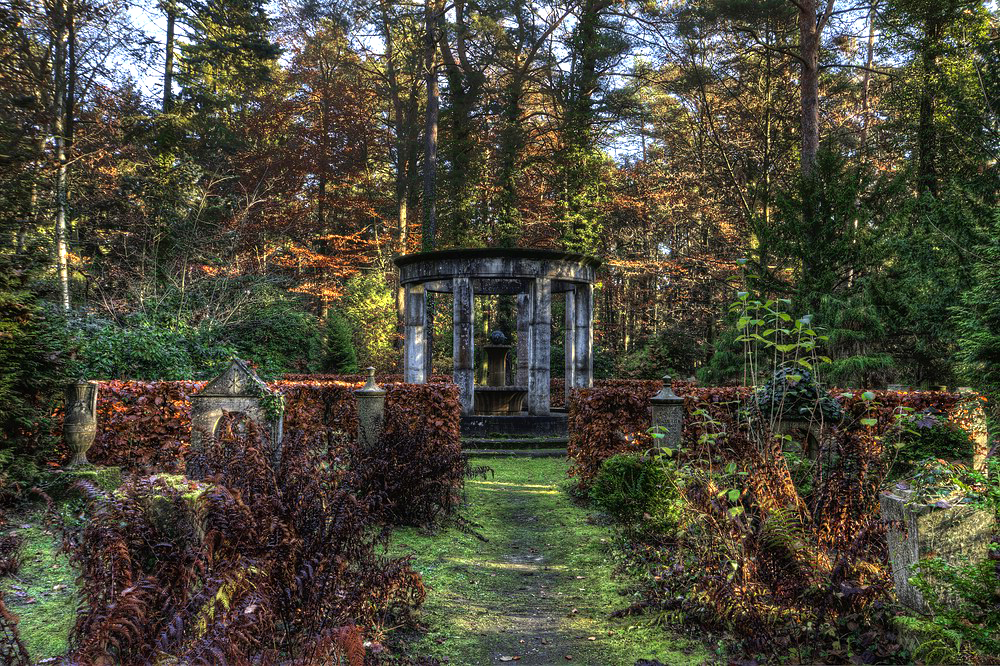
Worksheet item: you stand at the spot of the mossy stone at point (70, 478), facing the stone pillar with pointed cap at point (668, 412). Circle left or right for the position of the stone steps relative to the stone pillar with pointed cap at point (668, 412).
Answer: left

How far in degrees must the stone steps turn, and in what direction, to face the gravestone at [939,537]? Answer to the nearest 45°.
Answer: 0° — it already faces it

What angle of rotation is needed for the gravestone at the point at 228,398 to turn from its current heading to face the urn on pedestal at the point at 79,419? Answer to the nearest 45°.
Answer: approximately 135° to its right

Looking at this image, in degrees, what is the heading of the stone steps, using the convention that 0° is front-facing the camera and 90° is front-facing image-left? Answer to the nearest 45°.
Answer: approximately 0°

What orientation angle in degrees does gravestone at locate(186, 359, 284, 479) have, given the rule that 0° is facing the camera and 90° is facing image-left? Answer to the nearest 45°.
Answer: approximately 0°

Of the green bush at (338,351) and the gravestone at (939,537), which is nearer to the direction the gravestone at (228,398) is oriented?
the gravestone

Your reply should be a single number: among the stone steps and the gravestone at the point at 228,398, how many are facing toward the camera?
2

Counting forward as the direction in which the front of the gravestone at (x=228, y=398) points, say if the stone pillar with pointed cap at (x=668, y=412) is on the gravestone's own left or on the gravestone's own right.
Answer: on the gravestone's own left

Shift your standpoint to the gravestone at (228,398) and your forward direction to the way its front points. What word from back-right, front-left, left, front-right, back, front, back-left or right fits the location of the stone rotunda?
back-left
